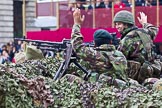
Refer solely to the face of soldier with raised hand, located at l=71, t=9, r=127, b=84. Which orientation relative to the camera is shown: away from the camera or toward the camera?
away from the camera

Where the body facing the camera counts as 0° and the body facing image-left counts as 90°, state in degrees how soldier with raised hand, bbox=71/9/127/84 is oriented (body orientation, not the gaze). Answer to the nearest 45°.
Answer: approximately 180°
